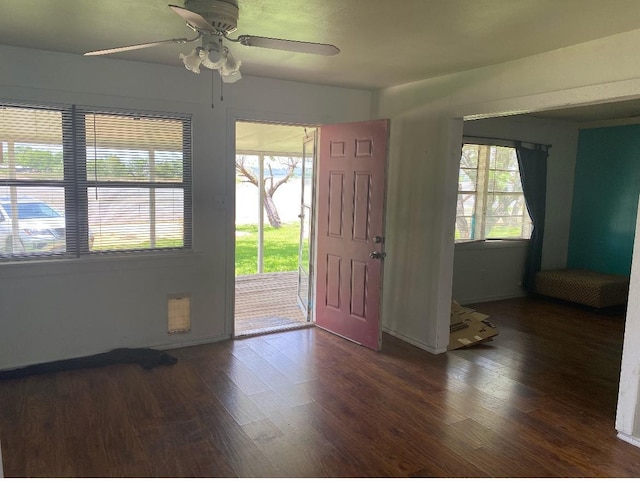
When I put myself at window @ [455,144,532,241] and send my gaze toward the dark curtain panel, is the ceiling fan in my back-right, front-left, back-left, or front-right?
back-right

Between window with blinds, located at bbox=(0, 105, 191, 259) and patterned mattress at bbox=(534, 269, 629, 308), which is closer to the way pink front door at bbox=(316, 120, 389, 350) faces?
the window with blinds

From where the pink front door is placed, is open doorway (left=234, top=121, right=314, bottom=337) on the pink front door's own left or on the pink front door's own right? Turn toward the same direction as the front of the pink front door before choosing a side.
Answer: on the pink front door's own right

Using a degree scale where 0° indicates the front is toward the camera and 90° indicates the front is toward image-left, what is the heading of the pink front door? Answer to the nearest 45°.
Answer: approximately 45°

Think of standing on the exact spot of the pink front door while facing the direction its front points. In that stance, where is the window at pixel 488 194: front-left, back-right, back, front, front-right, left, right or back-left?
back

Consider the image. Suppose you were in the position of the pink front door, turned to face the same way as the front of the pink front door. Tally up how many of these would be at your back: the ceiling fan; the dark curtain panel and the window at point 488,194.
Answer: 2

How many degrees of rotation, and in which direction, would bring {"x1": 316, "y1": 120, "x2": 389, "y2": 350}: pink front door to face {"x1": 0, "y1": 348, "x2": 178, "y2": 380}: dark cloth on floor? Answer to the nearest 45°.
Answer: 0° — it already faces it

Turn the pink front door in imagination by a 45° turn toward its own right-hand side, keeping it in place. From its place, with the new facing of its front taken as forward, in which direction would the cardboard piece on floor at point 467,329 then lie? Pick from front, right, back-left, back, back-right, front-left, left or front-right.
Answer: back

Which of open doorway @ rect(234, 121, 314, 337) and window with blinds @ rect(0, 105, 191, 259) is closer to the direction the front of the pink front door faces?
the window with blinds

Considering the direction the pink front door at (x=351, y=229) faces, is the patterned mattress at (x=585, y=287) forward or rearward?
rearward

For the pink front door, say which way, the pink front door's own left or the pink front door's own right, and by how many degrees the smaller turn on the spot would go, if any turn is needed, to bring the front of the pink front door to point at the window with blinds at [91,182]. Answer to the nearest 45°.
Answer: approximately 45° to the pink front door's own right
